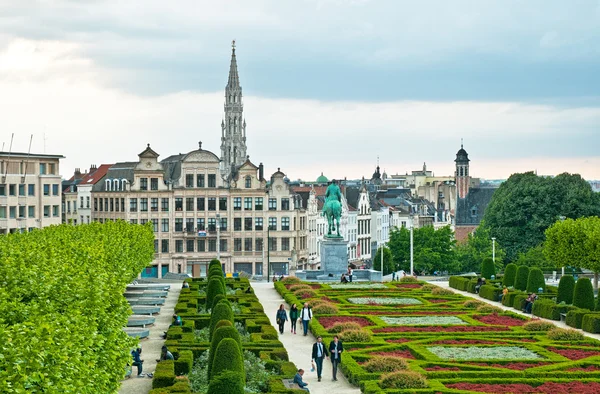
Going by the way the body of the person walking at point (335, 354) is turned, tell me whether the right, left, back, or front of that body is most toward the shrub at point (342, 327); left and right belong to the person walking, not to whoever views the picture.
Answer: back

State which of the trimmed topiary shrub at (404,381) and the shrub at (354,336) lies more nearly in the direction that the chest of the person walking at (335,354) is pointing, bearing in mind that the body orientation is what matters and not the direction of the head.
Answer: the trimmed topiary shrub

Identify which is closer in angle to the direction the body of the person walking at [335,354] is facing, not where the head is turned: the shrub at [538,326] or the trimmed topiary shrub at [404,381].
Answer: the trimmed topiary shrub

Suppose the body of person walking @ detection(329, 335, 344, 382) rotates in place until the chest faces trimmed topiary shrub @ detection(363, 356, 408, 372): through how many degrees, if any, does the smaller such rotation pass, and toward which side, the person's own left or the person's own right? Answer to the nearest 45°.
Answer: approximately 90° to the person's own left

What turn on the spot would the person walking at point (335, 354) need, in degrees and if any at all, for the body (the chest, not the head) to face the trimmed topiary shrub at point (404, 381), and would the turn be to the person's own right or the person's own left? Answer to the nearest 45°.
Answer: approximately 45° to the person's own left

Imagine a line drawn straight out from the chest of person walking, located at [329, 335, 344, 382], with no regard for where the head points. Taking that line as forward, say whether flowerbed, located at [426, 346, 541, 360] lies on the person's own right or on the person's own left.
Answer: on the person's own left

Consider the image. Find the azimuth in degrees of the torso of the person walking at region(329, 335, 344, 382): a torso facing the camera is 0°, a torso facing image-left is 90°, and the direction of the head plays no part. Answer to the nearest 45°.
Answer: approximately 0°

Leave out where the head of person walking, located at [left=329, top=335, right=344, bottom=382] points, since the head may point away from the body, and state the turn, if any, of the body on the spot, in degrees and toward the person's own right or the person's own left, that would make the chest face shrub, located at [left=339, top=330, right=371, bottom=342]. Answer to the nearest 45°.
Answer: approximately 180°

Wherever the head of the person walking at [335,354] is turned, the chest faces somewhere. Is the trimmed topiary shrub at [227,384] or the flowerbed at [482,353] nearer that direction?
the trimmed topiary shrub

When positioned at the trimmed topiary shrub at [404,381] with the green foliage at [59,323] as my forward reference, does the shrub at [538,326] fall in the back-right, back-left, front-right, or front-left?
back-right

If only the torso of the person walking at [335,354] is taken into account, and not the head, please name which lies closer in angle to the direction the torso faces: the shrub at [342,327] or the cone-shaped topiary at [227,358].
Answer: the cone-shaped topiary

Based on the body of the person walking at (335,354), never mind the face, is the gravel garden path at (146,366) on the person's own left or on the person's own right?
on the person's own right
